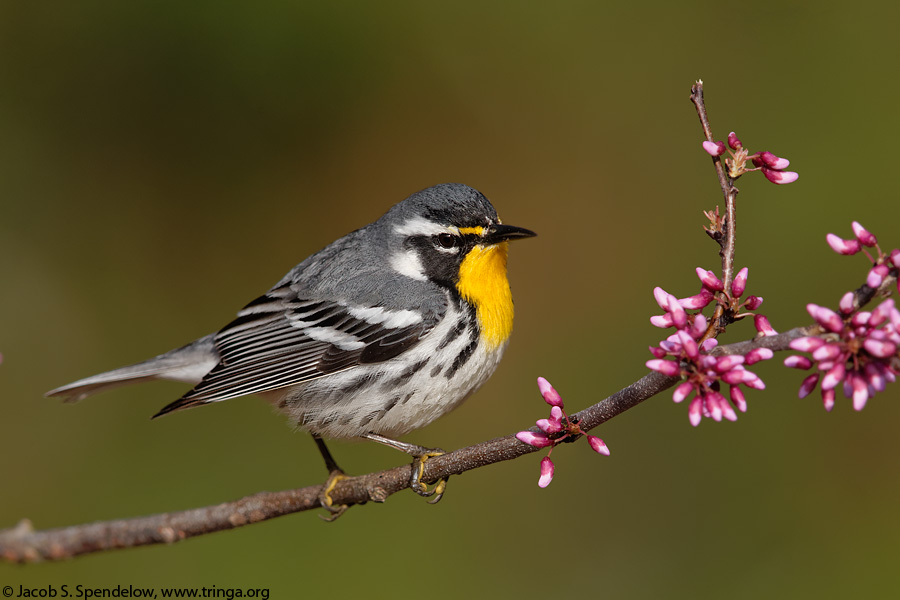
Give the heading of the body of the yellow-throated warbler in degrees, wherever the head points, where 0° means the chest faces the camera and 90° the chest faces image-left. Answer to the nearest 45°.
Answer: approximately 270°

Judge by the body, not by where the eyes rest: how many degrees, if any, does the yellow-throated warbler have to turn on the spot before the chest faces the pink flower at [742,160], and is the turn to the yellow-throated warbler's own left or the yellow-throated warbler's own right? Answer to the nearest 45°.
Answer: approximately 45° to the yellow-throated warbler's own right
